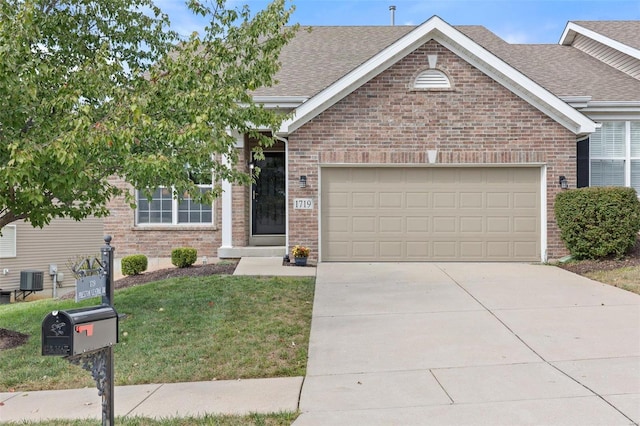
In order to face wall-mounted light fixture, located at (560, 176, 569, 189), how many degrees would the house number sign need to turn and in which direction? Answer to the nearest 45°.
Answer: approximately 90° to its left

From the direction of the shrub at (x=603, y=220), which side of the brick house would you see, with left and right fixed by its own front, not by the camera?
left

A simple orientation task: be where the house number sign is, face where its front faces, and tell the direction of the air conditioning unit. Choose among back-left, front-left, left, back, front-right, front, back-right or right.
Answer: back-right

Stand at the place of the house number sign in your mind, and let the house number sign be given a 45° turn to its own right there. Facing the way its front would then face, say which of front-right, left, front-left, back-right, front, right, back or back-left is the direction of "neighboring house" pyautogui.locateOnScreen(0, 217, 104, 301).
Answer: right

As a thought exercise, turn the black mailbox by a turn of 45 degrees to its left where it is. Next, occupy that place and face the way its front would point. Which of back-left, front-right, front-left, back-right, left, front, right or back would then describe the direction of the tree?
back

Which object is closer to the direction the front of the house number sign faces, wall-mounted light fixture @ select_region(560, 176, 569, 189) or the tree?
the tree

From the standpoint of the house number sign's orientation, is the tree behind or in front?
in front

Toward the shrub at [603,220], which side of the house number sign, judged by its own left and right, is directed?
left

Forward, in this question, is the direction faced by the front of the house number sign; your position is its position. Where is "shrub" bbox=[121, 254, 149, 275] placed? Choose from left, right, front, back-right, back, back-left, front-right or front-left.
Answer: right

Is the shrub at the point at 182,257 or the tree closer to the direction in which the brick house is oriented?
the tree
